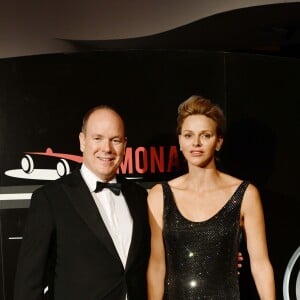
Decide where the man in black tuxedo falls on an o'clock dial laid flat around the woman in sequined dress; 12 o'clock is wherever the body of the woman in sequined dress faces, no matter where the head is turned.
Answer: The man in black tuxedo is roughly at 2 o'clock from the woman in sequined dress.

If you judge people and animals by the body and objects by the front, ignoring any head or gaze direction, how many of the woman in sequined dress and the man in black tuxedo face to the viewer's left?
0

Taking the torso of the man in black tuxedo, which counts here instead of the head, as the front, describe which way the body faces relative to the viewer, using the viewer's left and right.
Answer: facing the viewer and to the right of the viewer

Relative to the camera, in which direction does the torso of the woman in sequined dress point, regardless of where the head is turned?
toward the camera

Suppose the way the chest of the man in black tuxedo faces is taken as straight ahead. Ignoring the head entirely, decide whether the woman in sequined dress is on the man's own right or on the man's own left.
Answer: on the man's own left
